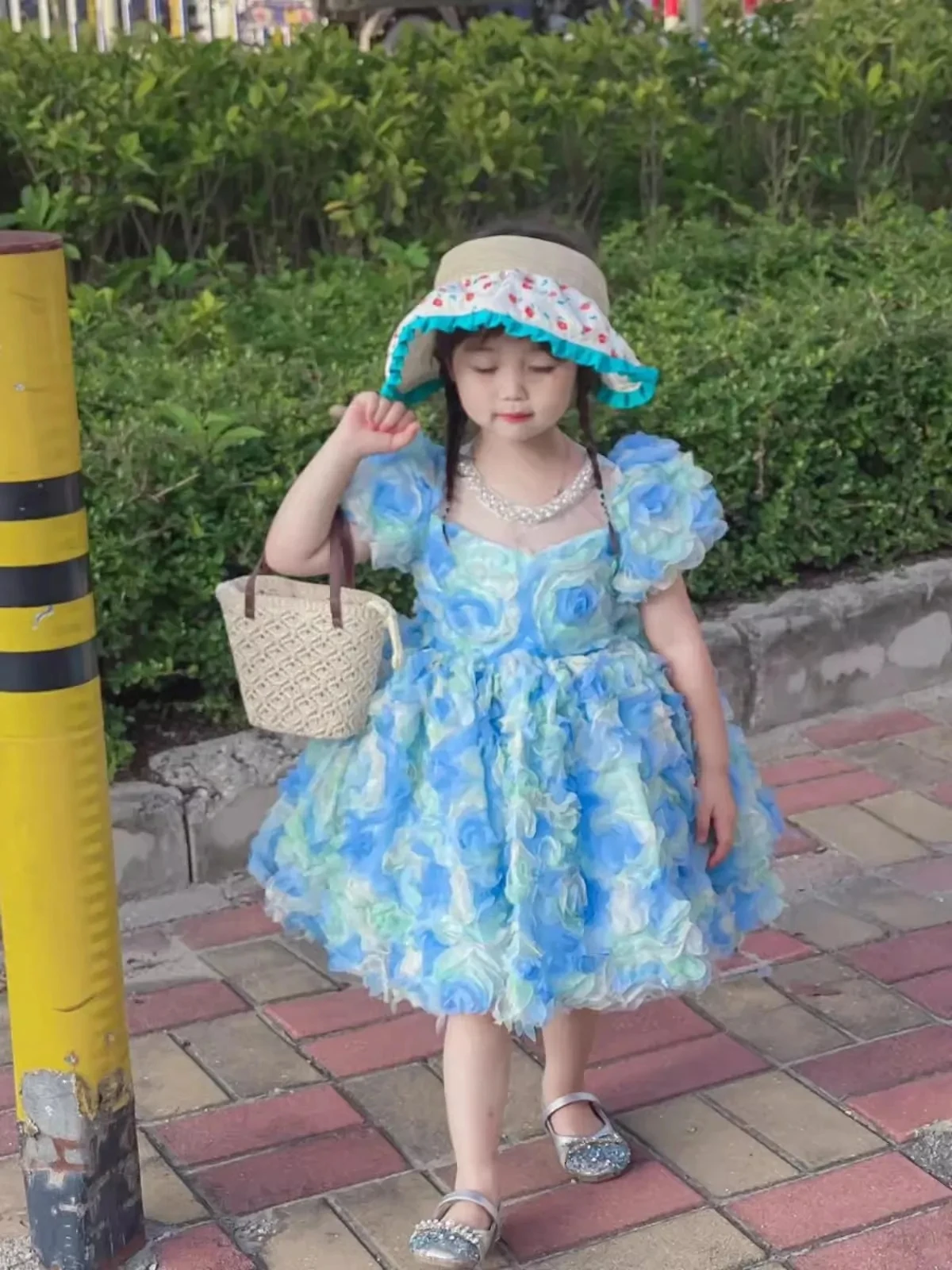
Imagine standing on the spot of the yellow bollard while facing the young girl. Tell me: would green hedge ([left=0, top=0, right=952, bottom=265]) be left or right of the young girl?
left

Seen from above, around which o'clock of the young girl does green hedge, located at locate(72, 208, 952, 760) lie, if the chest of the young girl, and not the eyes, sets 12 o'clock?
The green hedge is roughly at 6 o'clock from the young girl.

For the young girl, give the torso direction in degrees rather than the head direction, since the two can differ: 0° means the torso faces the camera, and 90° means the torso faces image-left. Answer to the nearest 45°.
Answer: approximately 0°

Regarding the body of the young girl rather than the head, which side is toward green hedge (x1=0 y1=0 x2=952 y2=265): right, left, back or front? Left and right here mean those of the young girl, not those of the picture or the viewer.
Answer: back

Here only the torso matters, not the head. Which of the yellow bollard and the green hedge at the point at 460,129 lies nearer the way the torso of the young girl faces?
the yellow bollard

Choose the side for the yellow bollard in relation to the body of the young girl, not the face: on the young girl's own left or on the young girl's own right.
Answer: on the young girl's own right
